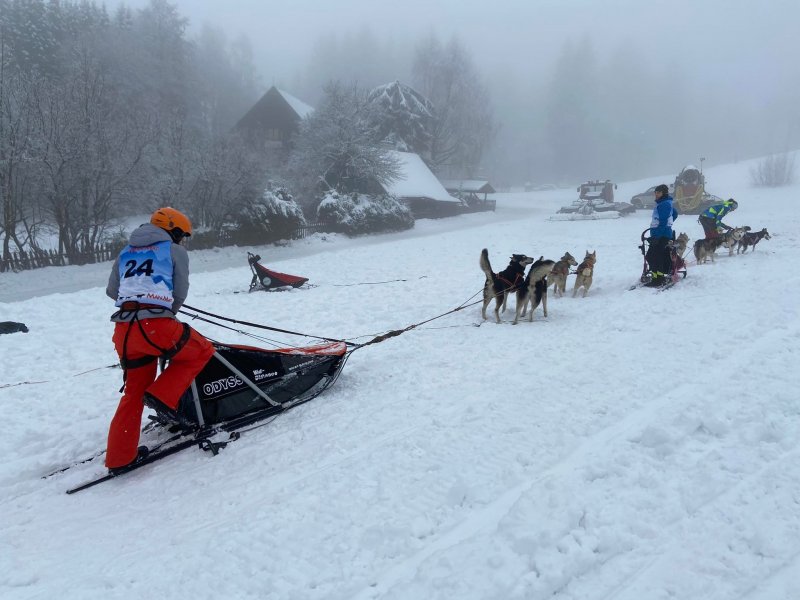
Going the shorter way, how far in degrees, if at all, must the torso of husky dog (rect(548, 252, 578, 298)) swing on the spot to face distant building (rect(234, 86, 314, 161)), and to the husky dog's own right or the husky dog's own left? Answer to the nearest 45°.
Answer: approximately 90° to the husky dog's own left

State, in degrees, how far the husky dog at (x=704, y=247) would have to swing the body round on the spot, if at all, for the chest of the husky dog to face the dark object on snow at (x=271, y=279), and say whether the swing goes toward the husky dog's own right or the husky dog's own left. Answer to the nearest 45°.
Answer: approximately 180°

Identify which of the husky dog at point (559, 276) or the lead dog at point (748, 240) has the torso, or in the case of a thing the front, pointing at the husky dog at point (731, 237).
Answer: the husky dog at point (559, 276)

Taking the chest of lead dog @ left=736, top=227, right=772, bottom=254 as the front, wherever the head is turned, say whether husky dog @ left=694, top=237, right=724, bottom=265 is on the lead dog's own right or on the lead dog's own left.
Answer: on the lead dog's own right

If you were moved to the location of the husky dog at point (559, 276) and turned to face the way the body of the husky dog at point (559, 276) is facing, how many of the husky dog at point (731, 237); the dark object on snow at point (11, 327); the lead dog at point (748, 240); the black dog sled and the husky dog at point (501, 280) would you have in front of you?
2

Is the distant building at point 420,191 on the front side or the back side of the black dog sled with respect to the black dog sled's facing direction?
on the front side

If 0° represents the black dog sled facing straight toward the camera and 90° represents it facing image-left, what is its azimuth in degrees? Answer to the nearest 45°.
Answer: approximately 225°

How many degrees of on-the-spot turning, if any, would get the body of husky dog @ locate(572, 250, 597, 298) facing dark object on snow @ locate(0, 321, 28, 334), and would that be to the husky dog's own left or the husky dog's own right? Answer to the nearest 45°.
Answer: approximately 180°

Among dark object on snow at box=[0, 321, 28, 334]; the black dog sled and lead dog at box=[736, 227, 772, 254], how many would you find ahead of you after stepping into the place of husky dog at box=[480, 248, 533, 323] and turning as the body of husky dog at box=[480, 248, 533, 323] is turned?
1

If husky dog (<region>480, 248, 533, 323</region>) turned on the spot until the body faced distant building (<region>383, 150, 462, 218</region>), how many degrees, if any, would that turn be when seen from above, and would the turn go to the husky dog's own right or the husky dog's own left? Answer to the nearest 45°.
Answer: approximately 45° to the husky dog's own left

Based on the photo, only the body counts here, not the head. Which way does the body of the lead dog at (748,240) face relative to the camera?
to the viewer's right
